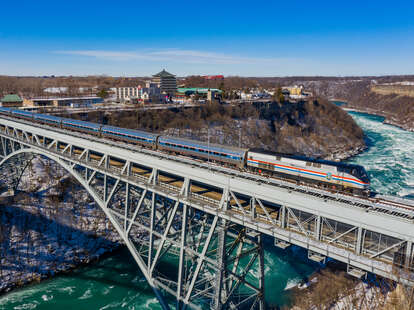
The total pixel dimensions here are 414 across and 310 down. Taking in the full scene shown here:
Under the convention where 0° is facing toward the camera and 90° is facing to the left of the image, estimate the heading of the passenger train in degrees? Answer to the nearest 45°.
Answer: approximately 315°
